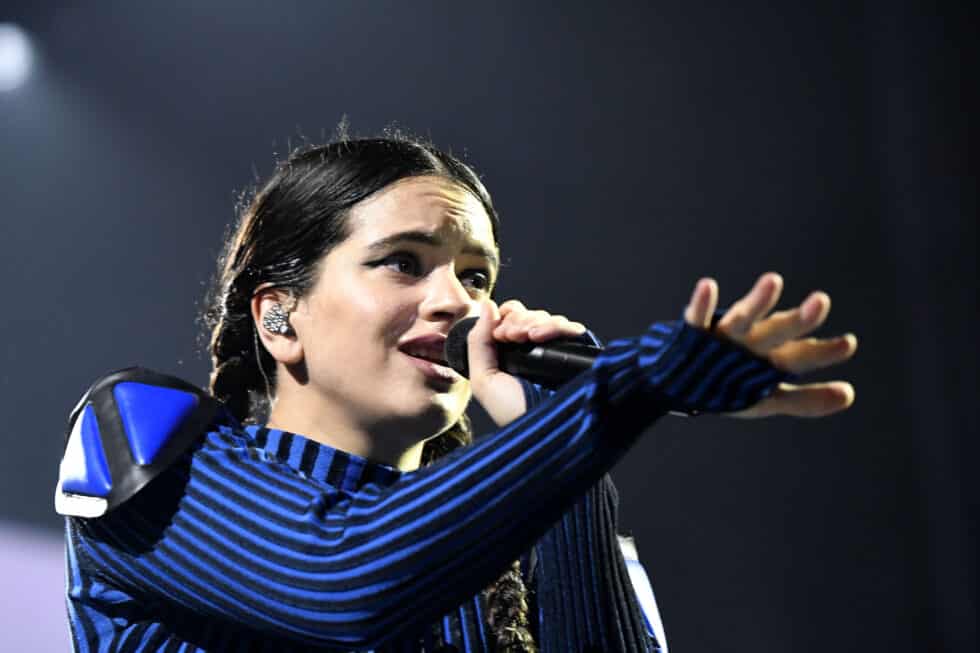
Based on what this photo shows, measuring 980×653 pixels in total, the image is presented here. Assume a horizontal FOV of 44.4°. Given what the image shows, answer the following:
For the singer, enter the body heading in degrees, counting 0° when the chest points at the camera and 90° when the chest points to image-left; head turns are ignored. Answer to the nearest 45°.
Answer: approximately 315°
